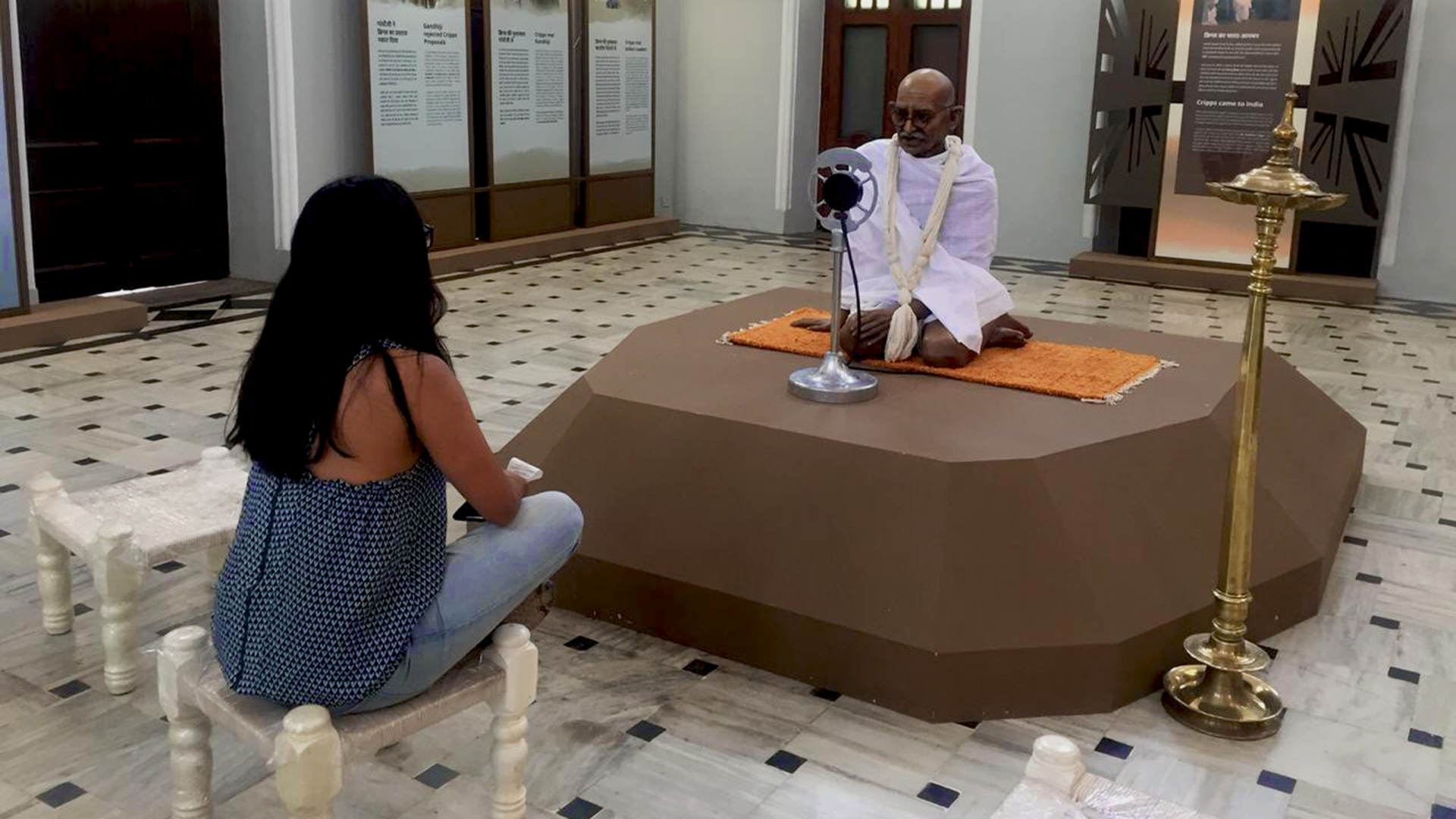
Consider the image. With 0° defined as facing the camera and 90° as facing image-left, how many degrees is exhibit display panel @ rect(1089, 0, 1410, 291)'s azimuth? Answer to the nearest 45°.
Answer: approximately 0°

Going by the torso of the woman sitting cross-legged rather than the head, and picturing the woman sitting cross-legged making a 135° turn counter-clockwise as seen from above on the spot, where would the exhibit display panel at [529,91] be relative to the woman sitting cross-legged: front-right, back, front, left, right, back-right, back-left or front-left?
right

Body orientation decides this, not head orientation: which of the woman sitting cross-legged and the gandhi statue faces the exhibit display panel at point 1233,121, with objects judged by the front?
the woman sitting cross-legged

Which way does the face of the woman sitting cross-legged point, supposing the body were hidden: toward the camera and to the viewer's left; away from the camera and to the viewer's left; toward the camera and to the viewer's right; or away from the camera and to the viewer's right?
away from the camera and to the viewer's right

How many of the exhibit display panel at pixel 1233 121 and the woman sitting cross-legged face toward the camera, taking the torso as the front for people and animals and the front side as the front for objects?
1

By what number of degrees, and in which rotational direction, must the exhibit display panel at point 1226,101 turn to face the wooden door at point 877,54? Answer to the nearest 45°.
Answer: approximately 135° to its right

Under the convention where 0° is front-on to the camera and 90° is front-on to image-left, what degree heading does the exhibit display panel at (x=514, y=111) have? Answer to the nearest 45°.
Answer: approximately 315°

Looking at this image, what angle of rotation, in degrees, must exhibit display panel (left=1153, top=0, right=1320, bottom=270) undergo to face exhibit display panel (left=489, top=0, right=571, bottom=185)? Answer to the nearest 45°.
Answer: approximately 90° to its right

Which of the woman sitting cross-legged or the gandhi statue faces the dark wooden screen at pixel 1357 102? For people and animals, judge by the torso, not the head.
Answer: the woman sitting cross-legged

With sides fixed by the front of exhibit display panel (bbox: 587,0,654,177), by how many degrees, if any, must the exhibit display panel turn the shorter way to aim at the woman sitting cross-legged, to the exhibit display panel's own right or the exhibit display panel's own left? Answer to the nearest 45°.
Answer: approximately 45° to the exhibit display panel's own right

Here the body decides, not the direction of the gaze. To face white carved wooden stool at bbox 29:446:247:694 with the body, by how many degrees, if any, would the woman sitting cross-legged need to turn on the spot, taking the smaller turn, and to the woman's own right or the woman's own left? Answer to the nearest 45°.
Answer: approximately 90° to the woman's own left

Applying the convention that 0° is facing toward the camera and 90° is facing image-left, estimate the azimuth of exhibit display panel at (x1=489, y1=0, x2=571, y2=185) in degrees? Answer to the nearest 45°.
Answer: approximately 315°

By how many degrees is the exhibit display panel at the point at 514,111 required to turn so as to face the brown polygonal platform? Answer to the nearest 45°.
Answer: approximately 45° to its right

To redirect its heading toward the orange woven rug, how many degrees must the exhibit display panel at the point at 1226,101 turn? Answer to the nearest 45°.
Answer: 0° — it already faces it

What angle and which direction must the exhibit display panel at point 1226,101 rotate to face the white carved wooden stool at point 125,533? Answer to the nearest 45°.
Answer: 0° — it already faces it

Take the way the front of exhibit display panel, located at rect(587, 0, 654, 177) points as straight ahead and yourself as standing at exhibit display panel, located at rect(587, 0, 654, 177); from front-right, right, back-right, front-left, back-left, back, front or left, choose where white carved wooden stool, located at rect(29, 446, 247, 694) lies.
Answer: front-right

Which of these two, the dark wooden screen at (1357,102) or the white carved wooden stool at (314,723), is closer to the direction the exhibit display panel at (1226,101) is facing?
the white carved wooden stool

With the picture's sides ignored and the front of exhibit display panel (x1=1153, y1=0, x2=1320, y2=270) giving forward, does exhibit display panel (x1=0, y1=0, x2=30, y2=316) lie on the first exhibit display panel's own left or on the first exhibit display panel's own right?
on the first exhibit display panel's own right
